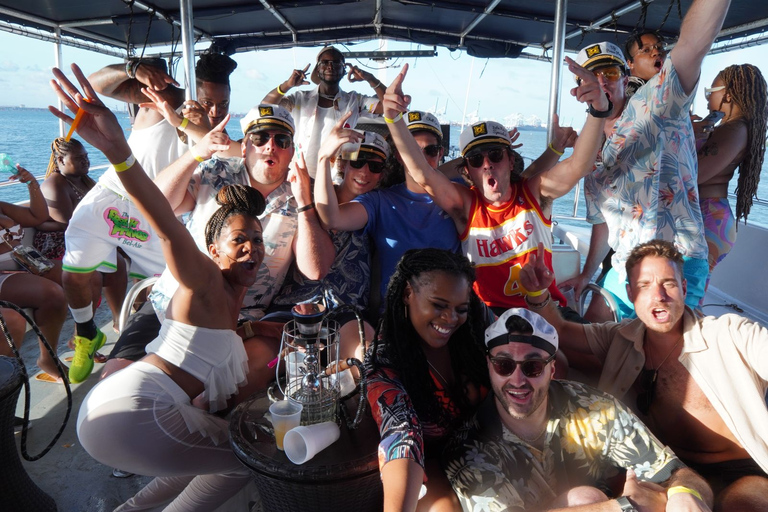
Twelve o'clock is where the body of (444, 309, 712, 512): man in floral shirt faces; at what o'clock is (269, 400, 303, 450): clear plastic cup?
The clear plastic cup is roughly at 2 o'clock from the man in floral shirt.

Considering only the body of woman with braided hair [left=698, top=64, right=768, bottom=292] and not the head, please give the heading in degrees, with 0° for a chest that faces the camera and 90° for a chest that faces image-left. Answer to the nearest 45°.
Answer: approximately 90°

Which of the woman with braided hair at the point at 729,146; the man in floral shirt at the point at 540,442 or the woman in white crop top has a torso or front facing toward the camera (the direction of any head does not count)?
the man in floral shirt

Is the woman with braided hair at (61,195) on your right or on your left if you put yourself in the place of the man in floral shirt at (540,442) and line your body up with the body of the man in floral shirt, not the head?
on your right

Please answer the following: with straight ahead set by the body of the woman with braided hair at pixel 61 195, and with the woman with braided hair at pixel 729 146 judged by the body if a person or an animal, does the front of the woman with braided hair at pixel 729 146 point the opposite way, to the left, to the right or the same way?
the opposite way

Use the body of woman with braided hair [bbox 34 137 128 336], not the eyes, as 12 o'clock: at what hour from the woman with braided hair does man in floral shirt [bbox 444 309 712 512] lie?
The man in floral shirt is roughly at 1 o'clock from the woman with braided hair.

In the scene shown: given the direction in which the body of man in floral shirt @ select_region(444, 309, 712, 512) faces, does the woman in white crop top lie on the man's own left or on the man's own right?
on the man's own right

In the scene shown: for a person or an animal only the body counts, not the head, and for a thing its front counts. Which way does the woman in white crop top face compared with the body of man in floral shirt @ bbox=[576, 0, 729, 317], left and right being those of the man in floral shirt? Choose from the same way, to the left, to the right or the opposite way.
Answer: the opposite way

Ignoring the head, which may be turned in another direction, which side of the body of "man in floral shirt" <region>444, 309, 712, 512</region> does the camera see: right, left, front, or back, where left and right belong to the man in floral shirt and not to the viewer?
front

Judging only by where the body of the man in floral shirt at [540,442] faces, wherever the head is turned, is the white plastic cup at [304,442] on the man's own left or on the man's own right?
on the man's own right

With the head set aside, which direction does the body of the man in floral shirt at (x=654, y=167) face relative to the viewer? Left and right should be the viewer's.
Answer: facing the viewer and to the left of the viewer
